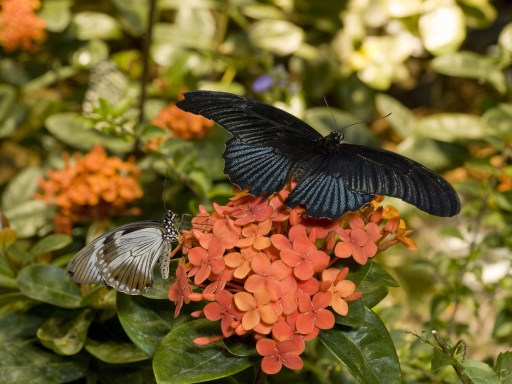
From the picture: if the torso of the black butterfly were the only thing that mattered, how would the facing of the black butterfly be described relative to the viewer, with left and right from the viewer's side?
facing away from the viewer and to the right of the viewer

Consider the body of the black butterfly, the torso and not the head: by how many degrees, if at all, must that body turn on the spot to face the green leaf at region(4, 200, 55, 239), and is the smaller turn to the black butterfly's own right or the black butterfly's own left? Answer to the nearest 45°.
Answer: approximately 90° to the black butterfly's own left

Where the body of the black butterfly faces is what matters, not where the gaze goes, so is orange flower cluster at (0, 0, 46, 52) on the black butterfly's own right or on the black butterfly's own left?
on the black butterfly's own left

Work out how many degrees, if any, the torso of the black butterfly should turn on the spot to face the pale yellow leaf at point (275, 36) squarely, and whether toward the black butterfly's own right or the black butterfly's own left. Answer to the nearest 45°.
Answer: approximately 45° to the black butterfly's own left
